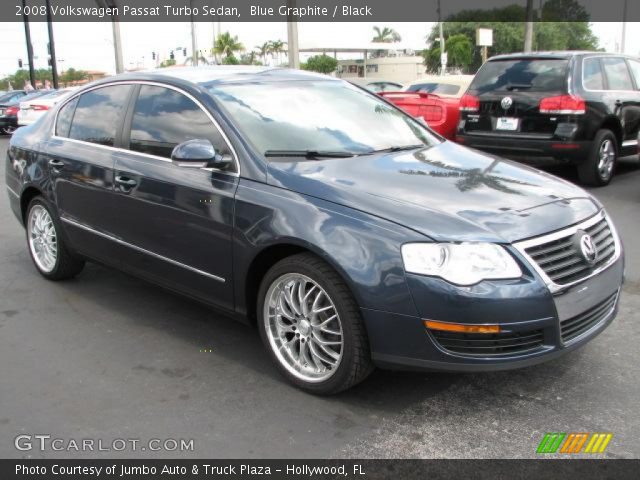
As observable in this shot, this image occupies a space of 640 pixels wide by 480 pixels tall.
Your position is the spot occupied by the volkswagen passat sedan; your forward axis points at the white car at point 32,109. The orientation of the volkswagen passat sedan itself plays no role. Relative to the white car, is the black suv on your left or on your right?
right

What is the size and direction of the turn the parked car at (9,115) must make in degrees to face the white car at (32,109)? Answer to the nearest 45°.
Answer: approximately 135° to its right

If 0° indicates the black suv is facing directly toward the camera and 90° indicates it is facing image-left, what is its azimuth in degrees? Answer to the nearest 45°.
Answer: approximately 225°

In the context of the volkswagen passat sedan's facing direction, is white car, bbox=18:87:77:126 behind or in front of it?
behind

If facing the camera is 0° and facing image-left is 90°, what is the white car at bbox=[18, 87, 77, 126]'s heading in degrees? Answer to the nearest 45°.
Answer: approximately 225°

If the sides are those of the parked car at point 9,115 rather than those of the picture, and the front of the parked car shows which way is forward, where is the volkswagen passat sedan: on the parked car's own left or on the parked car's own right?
on the parked car's own right

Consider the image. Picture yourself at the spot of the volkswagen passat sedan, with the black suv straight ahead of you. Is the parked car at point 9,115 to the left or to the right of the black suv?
left

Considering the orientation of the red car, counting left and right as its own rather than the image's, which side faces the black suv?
right

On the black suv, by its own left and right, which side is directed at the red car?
left

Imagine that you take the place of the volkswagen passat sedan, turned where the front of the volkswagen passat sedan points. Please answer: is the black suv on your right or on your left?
on your left

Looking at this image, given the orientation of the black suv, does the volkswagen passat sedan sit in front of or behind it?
behind
